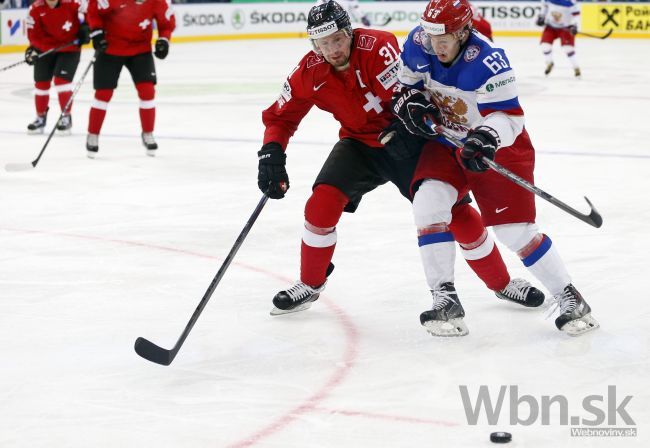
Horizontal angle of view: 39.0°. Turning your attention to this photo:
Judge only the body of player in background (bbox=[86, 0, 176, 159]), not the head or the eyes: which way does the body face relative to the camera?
toward the camera

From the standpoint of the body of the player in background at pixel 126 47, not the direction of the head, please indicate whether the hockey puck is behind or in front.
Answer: in front

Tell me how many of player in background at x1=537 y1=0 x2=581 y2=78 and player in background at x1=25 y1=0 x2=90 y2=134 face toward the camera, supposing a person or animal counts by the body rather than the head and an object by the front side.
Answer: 2

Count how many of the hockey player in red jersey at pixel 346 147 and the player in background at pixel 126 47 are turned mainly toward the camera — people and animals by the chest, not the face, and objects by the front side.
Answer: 2

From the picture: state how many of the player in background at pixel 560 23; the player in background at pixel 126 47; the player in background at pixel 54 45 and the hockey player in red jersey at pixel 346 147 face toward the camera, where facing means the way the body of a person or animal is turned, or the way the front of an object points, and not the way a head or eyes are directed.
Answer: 4

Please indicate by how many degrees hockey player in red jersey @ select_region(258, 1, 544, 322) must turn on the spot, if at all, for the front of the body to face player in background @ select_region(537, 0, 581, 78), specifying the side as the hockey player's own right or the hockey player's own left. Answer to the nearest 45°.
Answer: approximately 180°

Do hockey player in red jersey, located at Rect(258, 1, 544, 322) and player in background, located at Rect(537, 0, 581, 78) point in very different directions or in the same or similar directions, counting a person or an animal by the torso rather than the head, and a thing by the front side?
same or similar directions

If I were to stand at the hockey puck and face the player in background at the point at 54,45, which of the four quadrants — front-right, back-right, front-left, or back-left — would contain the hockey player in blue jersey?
front-right

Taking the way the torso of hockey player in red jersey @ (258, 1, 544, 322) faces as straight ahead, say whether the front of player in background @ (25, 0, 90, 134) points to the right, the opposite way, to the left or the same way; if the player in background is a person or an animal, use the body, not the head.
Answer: the same way

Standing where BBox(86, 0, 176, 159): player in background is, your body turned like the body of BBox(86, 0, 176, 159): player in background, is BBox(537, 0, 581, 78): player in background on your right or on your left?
on your left

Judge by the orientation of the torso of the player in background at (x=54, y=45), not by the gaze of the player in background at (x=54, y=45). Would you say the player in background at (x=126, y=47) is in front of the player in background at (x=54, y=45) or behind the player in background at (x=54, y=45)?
in front

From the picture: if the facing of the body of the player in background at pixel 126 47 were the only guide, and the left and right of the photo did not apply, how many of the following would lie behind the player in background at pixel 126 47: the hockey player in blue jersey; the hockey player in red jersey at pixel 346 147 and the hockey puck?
0

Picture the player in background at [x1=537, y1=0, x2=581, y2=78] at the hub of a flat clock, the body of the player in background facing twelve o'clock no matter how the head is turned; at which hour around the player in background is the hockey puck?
The hockey puck is roughly at 12 o'clock from the player in background.

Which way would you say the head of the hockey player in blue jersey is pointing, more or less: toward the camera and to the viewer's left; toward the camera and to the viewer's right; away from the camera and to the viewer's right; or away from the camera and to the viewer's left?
toward the camera and to the viewer's left

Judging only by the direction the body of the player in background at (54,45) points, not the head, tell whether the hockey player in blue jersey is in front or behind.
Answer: in front

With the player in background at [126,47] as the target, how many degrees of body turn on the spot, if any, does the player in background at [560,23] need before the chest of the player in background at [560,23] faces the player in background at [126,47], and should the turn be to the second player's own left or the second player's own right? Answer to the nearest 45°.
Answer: approximately 45° to the second player's own right

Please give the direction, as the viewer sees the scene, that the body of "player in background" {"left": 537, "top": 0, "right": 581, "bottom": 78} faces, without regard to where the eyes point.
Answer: toward the camera

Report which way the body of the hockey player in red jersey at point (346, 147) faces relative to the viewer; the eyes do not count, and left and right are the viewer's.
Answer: facing the viewer

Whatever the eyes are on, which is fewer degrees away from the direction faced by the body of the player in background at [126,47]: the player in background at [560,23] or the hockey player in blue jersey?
the hockey player in blue jersey

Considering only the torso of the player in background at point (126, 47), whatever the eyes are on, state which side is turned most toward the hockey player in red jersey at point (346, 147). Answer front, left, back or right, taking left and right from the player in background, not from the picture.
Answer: front
